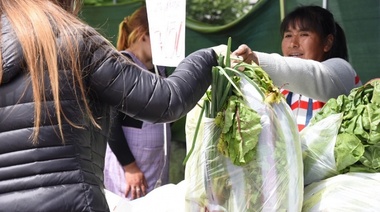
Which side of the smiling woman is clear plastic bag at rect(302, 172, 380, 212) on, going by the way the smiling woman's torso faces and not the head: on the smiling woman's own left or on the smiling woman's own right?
on the smiling woman's own left

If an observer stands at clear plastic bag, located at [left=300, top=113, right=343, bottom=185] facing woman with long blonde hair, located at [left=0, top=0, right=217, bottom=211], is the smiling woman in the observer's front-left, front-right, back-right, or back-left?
back-right

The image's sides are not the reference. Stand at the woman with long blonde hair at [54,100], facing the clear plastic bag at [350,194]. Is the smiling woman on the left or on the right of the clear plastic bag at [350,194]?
left

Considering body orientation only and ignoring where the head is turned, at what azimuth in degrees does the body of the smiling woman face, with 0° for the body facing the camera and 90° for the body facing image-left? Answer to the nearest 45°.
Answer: approximately 45°

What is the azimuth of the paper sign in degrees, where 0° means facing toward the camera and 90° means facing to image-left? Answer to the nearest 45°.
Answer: approximately 0°

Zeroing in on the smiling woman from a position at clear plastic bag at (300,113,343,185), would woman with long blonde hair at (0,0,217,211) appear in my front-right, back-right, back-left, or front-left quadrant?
back-left

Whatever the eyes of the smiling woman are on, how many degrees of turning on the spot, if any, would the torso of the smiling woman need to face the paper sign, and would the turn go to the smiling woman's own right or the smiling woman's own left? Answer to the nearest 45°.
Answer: approximately 45° to the smiling woman's own right

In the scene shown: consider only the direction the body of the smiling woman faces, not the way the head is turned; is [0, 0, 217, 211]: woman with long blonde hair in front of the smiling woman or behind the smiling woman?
in front

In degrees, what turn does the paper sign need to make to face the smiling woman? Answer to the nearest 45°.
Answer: approximately 45° to its left

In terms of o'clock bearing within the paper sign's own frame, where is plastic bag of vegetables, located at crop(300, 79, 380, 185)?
The plastic bag of vegetables is roughly at 11 o'clock from the paper sign.

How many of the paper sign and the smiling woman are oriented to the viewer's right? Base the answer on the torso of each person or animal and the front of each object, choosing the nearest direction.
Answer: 0
